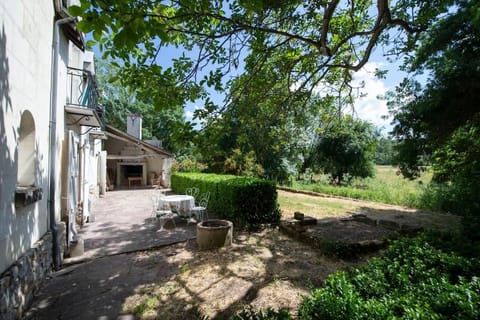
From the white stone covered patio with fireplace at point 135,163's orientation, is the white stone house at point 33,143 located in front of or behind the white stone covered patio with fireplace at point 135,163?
in front

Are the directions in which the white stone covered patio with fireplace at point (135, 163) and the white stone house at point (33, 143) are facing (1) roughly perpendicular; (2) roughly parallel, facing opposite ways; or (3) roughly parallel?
roughly perpendicular

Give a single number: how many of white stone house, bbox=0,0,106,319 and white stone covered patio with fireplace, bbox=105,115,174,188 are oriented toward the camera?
1

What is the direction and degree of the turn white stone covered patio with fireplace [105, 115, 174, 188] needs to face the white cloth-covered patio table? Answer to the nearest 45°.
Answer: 0° — it already faces it

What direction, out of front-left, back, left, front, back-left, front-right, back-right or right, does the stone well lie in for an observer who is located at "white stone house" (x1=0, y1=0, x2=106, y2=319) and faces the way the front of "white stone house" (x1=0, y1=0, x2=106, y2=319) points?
front

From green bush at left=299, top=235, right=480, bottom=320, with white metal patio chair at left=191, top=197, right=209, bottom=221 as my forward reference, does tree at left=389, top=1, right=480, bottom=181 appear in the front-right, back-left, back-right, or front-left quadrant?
front-right

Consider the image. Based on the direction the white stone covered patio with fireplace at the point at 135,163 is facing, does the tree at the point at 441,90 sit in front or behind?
in front

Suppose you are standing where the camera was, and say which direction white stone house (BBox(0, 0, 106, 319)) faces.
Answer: facing to the right of the viewer

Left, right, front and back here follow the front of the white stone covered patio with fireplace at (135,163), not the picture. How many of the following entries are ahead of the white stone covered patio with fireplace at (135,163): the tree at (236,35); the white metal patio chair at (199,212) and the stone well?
3

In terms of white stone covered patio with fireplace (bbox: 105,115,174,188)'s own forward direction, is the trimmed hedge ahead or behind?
ahead

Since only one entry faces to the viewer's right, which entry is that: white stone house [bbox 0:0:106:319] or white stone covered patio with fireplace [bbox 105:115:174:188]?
white stone house [bbox 0:0:106:319]

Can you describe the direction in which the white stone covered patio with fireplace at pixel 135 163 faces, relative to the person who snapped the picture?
facing the viewer

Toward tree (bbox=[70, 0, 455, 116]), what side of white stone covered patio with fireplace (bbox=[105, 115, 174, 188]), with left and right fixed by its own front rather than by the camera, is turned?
front

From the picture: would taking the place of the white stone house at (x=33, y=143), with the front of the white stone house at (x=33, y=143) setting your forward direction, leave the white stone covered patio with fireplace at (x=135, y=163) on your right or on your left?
on your left

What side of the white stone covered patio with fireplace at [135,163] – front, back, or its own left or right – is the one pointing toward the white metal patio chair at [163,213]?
front

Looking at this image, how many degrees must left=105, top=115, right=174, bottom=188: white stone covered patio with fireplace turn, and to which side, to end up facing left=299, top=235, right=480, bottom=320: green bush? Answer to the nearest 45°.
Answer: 0° — it already faces it
